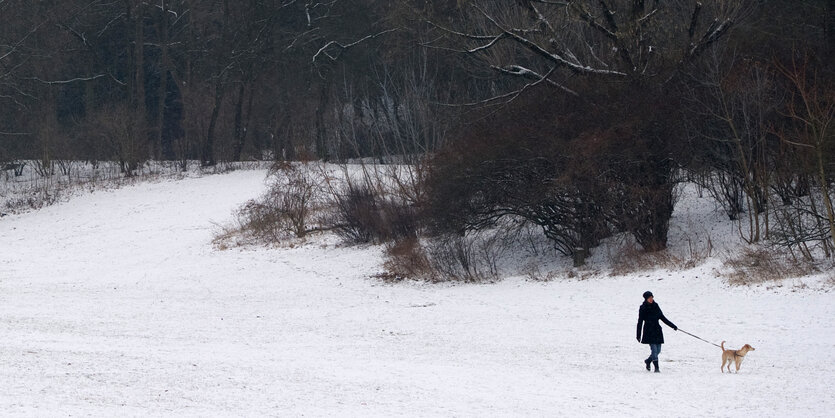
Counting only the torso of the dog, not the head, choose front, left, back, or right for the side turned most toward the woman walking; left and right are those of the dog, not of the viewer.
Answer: back

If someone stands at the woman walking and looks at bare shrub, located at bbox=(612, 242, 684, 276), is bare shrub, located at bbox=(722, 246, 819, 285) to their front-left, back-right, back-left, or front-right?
front-right

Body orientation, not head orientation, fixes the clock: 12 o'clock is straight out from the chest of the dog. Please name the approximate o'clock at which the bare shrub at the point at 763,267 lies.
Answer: The bare shrub is roughly at 9 o'clock from the dog.

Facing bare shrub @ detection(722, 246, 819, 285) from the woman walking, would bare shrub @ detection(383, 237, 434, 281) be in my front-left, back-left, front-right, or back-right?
front-left

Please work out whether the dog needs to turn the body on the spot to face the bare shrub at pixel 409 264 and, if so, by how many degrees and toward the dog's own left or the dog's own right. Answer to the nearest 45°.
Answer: approximately 135° to the dog's own left

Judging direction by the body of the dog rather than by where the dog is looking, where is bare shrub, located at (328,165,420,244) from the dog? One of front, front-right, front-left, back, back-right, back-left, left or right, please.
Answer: back-left

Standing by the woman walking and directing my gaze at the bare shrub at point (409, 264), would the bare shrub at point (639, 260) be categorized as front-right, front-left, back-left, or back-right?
front-right

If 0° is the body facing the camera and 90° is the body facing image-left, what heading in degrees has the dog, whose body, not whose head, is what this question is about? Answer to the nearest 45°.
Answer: approximately 270°

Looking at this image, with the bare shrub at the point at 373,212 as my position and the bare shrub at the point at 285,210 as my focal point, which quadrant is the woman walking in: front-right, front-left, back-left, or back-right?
back-left

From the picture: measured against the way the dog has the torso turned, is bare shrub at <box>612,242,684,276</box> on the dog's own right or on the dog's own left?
on the dog's own left

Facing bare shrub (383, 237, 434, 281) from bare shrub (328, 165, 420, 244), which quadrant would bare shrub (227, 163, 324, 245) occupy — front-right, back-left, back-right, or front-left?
back-right
